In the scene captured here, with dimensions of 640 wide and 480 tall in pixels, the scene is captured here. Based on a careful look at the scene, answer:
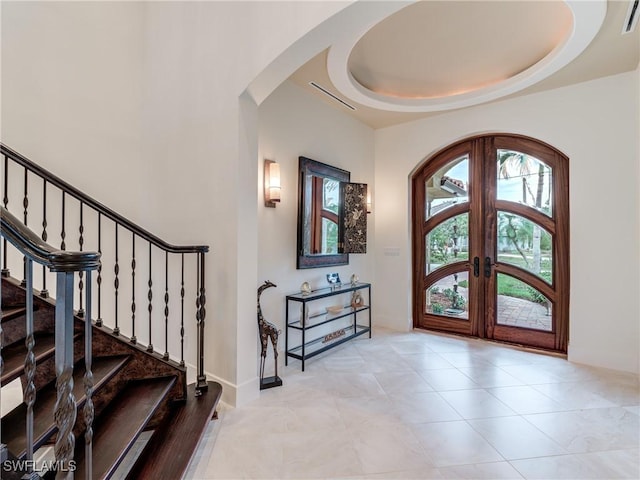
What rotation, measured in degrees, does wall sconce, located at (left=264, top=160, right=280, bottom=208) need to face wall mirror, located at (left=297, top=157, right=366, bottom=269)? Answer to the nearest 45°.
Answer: approximately 90° to its left

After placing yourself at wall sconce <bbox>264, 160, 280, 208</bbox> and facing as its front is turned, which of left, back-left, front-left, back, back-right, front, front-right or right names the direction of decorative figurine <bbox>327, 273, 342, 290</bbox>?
left

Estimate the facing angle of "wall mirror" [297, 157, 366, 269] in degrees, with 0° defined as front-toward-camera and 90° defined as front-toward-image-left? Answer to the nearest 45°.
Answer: approximately 315°

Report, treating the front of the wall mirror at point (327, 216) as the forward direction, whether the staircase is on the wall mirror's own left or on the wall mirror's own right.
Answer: on the wall mirror's own right

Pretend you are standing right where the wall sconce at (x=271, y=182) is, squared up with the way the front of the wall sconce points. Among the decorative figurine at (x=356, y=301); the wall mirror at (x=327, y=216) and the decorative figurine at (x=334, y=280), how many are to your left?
3

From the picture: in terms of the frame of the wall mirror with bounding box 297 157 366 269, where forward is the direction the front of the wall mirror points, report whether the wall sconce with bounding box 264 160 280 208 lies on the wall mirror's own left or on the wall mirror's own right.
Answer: on the wall mirror's own right

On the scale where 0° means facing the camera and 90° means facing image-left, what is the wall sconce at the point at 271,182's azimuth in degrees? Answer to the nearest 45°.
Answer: approximately 315°
